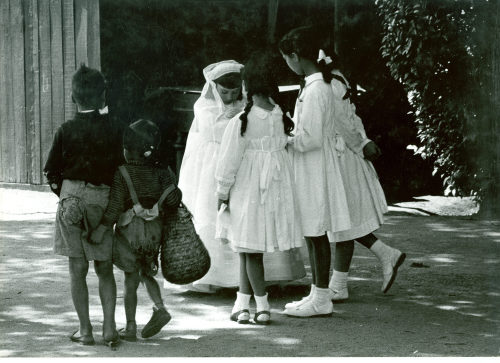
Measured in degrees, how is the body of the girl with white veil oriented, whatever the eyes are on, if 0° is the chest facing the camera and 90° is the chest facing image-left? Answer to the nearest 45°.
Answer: approximately 315°

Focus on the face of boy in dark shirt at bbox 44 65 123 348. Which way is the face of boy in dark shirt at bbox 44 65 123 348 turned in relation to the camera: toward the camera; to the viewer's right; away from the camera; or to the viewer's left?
away from the camera

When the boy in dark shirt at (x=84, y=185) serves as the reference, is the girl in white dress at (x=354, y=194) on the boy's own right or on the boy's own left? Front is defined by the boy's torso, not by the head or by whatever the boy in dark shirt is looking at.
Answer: on the boy's own right

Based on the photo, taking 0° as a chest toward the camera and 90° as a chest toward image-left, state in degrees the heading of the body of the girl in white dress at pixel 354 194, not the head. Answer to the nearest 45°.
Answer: approximately 90°

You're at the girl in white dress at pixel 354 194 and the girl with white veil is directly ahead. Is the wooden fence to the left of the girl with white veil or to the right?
right

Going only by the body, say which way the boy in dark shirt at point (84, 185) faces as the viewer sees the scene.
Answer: away from the camera

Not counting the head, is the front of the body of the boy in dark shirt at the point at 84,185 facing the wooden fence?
yes

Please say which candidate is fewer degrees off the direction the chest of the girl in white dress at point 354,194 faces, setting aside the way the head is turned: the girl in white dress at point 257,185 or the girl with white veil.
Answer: the girl with white veil

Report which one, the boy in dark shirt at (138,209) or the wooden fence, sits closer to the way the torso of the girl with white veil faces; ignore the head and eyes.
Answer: the boy in dark shirt
